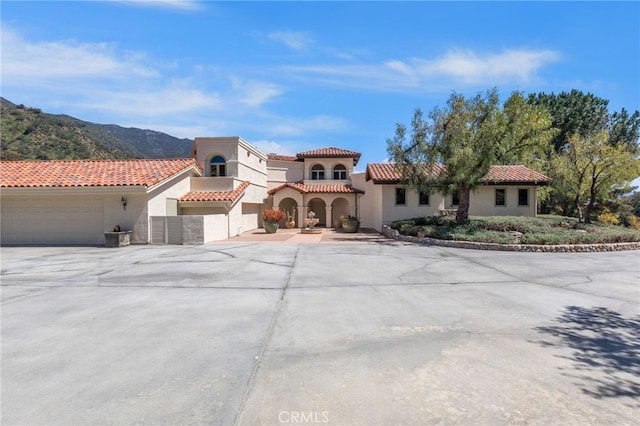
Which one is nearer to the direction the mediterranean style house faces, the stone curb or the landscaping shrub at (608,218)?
the stone curb

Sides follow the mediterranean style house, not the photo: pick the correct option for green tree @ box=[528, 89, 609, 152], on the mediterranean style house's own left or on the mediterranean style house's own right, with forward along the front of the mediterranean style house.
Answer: on the mediterranean style house's own left

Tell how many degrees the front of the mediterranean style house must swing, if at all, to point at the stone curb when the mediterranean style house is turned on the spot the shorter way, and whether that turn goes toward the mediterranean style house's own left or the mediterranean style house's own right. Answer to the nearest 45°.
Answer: approximately 45° to the mediterranean style house's own left

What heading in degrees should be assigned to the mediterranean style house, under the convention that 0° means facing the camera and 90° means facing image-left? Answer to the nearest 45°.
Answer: approximately 0°

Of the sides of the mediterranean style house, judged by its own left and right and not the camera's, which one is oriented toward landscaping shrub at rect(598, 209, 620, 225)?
left

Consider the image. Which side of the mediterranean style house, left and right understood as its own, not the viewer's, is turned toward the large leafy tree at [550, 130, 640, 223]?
left
